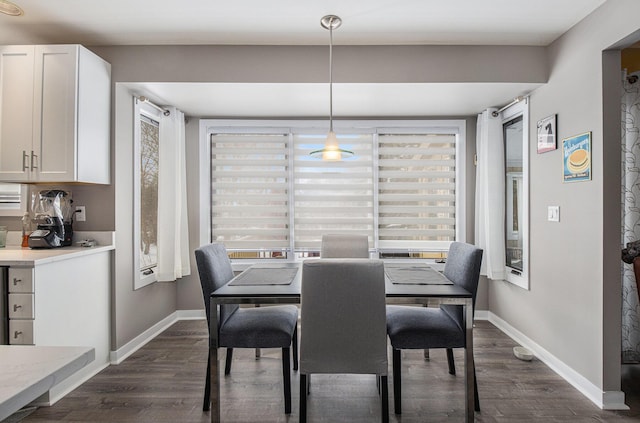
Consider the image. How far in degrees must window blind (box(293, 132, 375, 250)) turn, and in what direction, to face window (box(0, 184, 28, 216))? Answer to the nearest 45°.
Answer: approximately 45° to its right

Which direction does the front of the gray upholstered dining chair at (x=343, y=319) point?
away from the camera

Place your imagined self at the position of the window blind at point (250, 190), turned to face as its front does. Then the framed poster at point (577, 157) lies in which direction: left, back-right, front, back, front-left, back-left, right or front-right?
front-left

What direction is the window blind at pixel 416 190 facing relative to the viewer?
toward the camera

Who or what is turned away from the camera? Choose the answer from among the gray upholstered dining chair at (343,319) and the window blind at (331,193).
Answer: the gray upholstered dining chair

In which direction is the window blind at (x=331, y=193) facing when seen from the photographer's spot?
facing the viewer

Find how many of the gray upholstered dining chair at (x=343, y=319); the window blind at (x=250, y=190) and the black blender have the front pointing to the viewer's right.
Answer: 0

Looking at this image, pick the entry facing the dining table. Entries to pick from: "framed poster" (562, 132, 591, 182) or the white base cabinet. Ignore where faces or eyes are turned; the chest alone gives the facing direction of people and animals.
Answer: the framed poster

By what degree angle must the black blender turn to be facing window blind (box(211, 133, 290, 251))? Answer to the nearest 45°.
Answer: approximately 135° to its left

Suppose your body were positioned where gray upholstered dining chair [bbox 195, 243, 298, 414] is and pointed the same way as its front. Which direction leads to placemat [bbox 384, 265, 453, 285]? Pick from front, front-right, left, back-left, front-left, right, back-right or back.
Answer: front

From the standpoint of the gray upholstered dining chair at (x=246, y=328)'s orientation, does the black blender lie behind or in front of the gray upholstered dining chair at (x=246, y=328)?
behind

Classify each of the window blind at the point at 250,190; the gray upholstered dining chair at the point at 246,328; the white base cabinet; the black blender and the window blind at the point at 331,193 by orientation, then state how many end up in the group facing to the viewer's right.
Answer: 1

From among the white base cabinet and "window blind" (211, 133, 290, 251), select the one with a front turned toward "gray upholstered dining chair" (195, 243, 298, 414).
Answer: the window blind

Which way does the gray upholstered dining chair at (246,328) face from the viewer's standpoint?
to the viewer's right

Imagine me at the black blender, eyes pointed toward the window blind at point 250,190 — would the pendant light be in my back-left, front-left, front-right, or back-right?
front-right

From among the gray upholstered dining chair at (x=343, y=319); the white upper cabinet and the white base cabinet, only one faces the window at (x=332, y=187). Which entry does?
the gray upholstered dining chair
